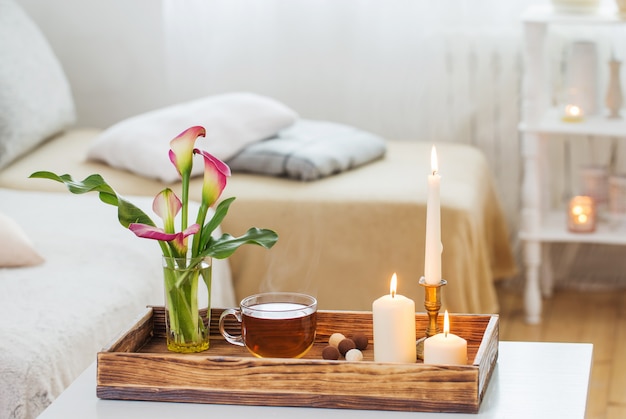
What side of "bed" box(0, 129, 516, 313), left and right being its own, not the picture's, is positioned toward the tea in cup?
right

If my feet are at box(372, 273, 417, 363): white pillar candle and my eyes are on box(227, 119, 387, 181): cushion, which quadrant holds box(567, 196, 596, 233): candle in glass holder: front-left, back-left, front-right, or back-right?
front-right

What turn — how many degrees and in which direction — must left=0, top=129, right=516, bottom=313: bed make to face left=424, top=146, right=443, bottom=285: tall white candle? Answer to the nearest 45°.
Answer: approximately 90° to its right

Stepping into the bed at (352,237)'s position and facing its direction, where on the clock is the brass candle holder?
The brass candle holder is roughly at 3 o'clock from the bed.

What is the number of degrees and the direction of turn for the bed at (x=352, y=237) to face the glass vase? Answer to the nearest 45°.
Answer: approximately 90° to its right

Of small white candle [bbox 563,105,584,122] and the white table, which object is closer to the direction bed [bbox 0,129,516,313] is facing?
the small white candle

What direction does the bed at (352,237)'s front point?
to the viewer's right

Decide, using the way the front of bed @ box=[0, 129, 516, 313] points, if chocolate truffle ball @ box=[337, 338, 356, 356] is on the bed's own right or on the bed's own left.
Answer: on the bed's own right

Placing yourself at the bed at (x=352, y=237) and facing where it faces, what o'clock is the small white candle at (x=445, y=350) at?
The small white candle is roughly at 3 o'clock from the bed.
